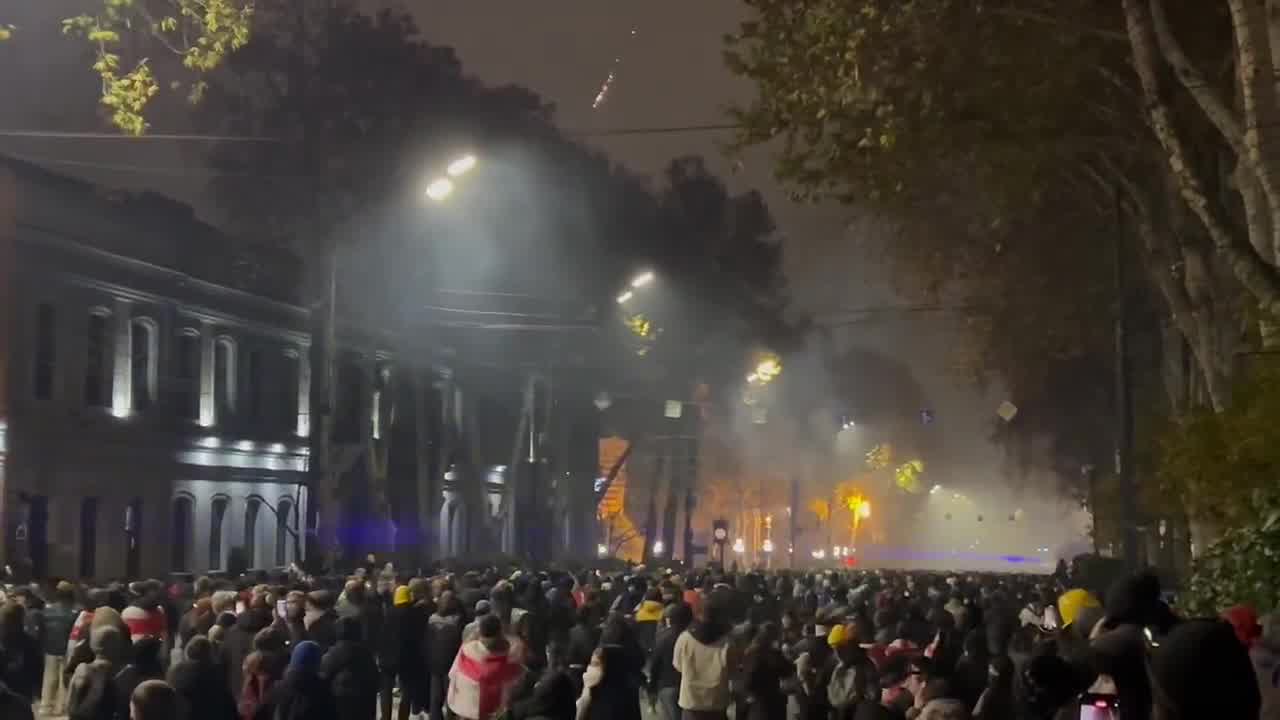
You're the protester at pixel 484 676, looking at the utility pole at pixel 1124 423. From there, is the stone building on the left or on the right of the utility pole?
left

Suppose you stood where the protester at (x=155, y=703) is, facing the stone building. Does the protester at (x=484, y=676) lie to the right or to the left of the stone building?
right

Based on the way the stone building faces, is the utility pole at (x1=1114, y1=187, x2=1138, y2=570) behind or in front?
in front

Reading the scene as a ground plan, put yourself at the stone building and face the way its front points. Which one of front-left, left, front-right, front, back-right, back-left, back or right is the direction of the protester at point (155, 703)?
front-right

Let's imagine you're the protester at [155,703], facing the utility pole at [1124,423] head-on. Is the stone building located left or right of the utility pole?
left

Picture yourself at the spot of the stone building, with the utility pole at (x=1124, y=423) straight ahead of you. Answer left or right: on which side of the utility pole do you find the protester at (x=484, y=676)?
right

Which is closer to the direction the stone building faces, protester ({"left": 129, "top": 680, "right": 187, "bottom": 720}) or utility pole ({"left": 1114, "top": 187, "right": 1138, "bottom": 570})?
the utility pole

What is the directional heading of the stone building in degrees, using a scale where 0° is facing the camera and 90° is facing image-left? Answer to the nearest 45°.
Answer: approximately 315°

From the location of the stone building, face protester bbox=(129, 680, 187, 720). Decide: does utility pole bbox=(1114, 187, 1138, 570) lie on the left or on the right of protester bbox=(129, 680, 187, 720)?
left

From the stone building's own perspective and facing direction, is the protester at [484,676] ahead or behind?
ahead
